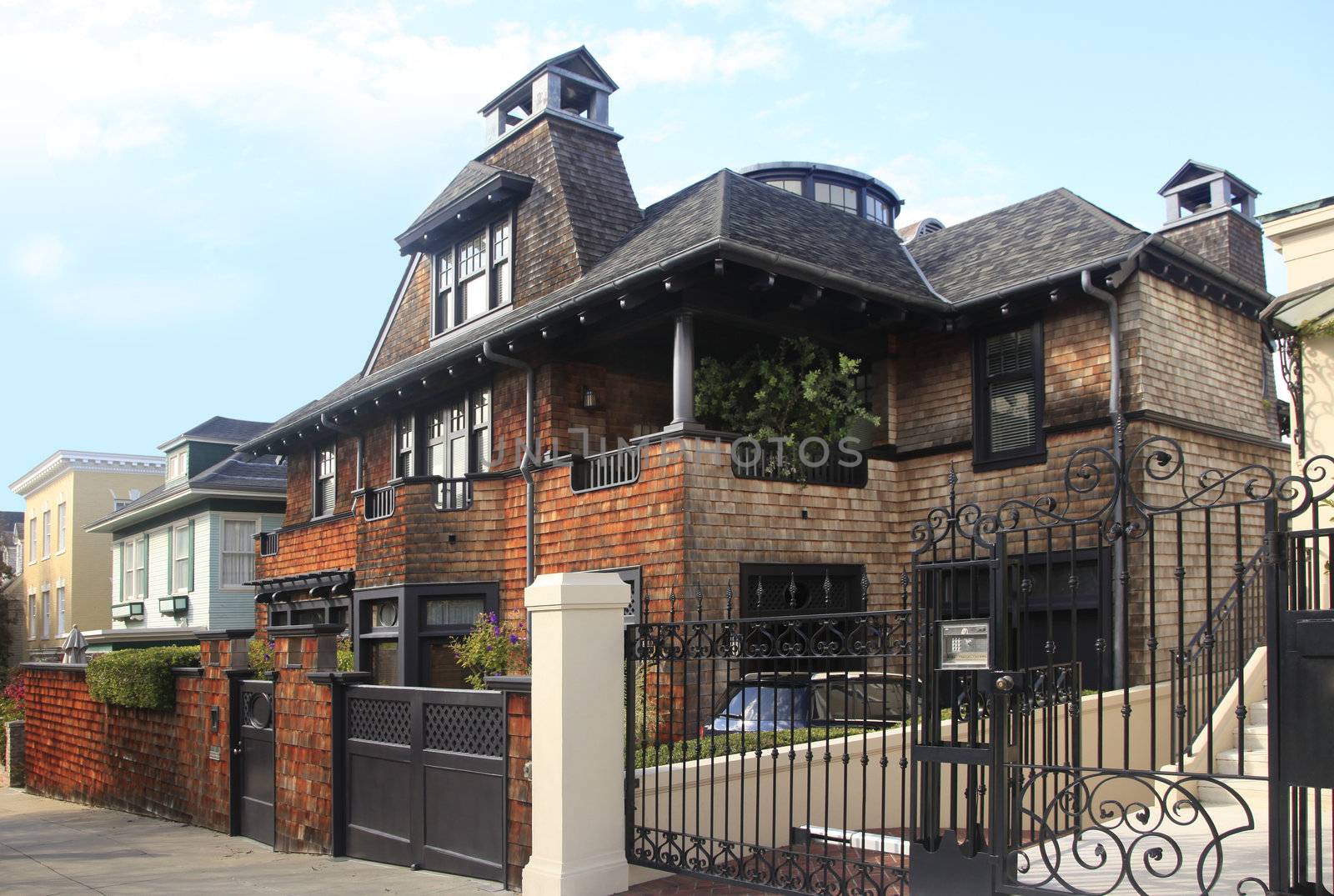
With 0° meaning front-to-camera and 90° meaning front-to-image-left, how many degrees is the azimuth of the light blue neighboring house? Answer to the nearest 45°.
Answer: approximately 45°

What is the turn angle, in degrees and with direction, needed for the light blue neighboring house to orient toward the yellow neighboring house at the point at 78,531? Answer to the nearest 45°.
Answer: approximately 135° to its right

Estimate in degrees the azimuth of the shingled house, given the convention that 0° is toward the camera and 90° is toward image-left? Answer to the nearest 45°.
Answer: approximately 45°

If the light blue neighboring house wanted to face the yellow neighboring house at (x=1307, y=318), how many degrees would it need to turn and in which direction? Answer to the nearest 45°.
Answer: approximately 45° to its left

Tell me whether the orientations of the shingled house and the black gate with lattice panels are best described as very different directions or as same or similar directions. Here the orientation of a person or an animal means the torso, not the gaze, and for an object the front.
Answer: same or similar directions

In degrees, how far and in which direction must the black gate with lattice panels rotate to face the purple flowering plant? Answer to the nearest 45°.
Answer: approximately 135° to its right

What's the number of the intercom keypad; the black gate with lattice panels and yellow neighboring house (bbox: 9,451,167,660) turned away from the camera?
0

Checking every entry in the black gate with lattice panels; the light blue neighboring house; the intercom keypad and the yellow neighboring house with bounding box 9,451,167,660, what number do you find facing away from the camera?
0

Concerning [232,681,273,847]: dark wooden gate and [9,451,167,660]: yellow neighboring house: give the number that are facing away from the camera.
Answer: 0

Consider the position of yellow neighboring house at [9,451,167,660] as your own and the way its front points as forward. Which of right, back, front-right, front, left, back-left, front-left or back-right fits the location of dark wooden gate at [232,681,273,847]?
front-left

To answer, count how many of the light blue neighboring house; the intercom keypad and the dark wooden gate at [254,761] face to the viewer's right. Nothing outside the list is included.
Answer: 0

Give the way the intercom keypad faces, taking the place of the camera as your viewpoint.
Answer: facing the viewer

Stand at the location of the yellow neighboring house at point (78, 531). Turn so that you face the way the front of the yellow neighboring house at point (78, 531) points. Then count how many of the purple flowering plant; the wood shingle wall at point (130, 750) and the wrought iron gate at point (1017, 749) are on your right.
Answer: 0

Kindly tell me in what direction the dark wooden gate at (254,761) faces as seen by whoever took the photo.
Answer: facing the viewer and to the left of the viewer

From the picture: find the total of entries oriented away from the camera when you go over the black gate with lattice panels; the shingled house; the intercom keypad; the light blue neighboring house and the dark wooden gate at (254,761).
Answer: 0
